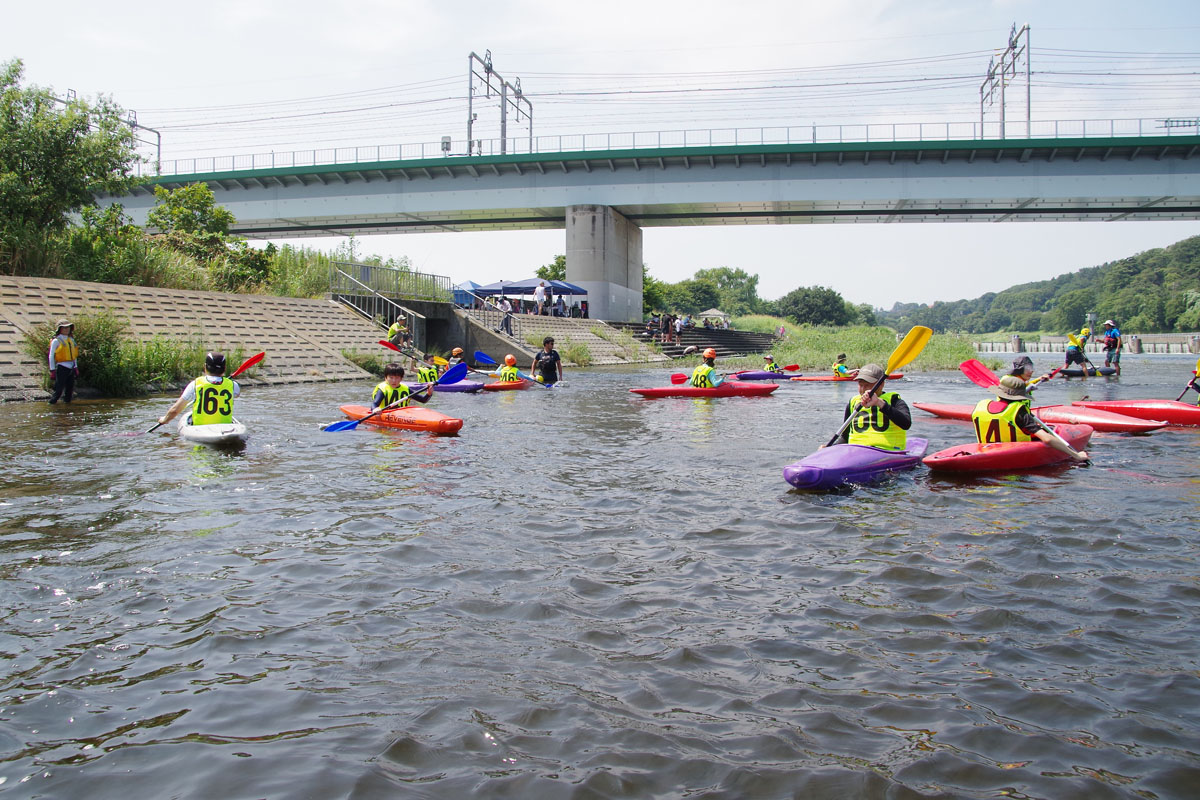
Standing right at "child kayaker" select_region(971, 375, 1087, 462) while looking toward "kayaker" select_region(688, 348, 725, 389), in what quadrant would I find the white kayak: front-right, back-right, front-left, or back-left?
front-left

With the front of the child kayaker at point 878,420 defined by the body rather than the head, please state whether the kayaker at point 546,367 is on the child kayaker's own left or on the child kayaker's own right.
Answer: on the child kayaker's own right

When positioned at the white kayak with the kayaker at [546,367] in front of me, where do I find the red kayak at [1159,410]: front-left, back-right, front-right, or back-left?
front-right

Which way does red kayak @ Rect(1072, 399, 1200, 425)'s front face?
to the viewer's left

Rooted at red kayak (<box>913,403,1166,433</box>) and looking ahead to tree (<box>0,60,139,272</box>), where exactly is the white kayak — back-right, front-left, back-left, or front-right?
front-left

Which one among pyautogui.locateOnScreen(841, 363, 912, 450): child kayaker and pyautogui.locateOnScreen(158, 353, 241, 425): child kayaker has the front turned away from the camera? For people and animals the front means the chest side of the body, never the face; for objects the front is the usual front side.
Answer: pyautogui.locateOnScreen(158, 353, 241, 425): child kayaker

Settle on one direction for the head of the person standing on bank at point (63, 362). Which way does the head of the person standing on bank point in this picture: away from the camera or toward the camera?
toward the camera

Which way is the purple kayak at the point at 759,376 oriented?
to the viewer's left

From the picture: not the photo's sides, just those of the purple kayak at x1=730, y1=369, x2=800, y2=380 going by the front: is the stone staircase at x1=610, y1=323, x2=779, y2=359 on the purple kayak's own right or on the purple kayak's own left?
on the purple kayak's own right

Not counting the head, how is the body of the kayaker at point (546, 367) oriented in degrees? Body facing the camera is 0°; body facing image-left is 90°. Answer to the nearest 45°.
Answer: approximately 0°

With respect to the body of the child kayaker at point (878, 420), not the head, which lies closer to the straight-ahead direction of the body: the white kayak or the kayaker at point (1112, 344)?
the white kayak

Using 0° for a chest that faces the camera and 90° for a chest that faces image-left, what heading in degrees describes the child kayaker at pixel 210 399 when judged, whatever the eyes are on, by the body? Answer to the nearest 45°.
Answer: approximately 180°
